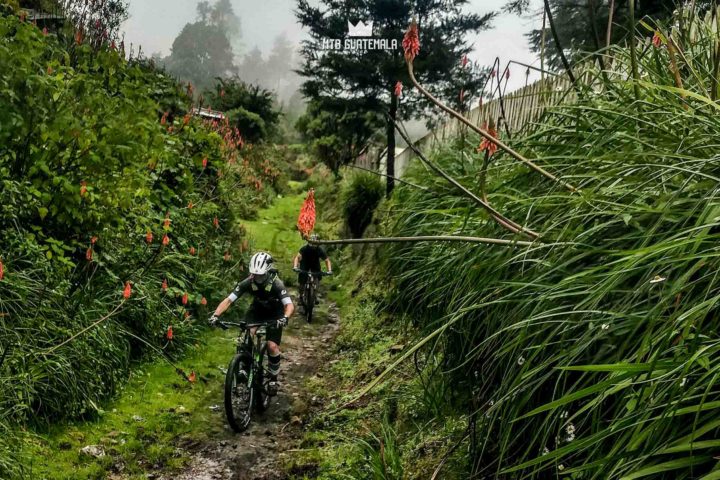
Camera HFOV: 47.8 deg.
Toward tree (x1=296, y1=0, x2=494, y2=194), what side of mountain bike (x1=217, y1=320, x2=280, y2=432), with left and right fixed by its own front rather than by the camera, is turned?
back

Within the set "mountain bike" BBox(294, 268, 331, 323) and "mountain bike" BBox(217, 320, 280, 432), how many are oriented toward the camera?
2

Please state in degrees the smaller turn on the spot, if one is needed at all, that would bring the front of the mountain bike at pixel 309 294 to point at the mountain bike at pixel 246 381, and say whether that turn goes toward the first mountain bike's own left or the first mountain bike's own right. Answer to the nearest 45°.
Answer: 0° — it already faces it

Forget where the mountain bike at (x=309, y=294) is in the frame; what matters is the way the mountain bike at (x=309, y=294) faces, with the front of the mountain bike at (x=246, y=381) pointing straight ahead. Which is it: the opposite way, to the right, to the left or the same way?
the same way

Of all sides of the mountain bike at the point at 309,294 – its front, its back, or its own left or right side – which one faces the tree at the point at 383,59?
back

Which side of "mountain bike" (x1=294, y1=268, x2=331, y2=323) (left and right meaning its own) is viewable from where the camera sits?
front

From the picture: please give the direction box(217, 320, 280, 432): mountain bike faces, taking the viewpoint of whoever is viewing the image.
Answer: facing the viewer

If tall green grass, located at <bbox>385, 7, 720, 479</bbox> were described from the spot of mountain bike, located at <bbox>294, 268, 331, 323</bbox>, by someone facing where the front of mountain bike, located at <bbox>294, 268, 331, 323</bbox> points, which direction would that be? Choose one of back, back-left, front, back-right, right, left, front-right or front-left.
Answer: front

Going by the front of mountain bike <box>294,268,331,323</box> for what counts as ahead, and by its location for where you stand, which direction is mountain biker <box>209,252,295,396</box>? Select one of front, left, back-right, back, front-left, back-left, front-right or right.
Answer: front

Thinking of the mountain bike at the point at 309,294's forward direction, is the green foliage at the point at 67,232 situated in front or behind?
in front
